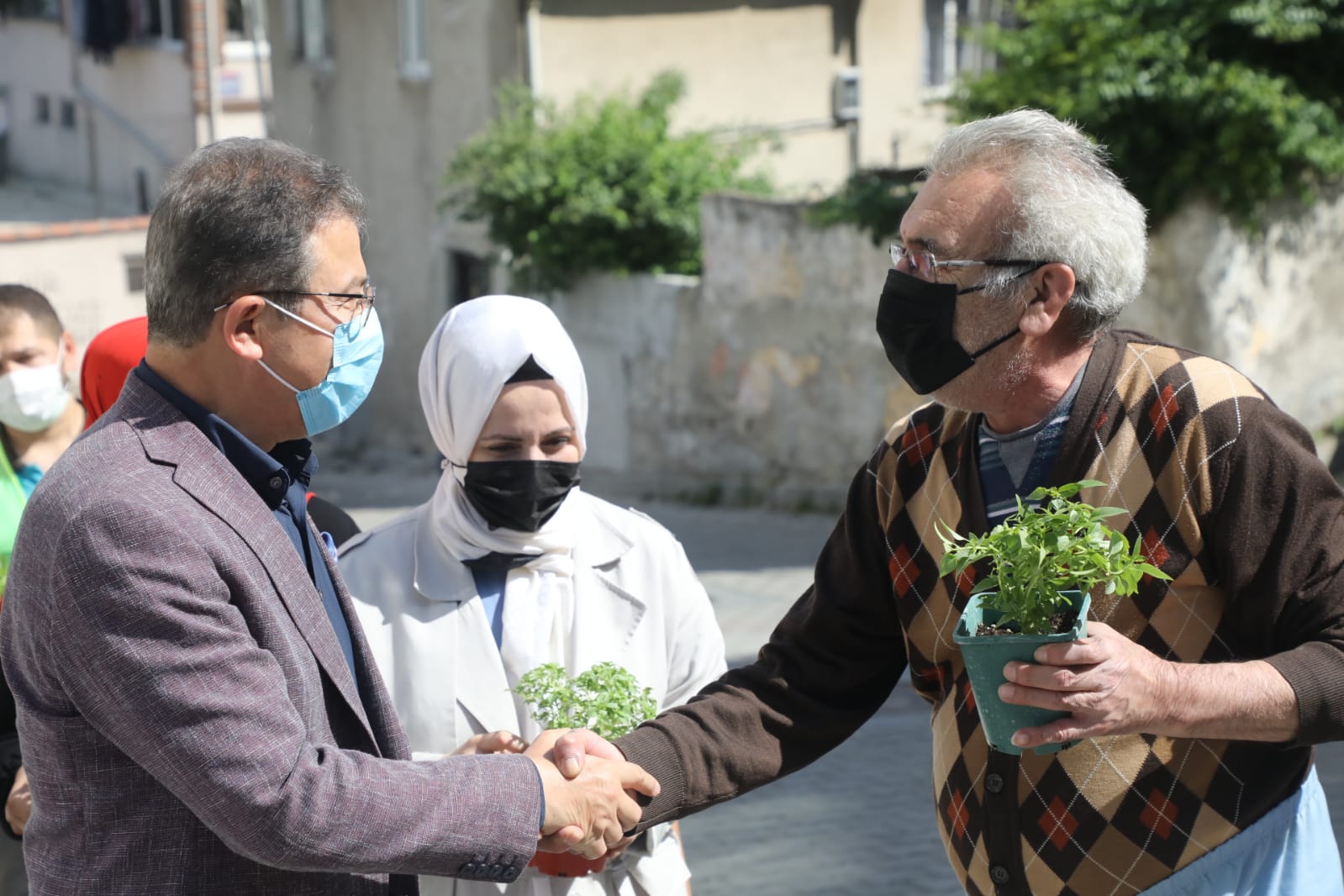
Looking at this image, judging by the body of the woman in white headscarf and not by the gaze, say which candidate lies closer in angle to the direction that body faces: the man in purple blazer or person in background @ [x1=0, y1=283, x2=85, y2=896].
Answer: the man in purple blazer

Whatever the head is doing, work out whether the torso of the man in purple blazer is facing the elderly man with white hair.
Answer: yes

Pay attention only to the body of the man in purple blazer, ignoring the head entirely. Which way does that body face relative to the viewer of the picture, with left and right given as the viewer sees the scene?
facing to the right of the viewer

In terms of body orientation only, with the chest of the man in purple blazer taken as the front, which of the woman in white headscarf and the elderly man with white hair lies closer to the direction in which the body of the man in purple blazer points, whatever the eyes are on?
the elderly man with white hair

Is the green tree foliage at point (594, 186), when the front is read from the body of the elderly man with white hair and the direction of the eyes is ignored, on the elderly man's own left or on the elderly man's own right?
on the elderly man's own right

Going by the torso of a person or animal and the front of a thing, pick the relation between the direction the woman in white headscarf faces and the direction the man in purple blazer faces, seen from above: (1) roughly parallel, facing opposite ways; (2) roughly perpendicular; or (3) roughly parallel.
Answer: roughly perpendicular

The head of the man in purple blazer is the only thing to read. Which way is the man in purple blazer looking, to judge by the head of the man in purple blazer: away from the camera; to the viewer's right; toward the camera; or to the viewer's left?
to the viewer's right

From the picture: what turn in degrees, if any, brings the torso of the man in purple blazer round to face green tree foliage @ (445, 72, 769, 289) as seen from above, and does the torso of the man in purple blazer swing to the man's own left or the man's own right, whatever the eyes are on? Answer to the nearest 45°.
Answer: approximately 90° to the man's own left

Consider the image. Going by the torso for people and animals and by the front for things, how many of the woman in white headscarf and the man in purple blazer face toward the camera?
1

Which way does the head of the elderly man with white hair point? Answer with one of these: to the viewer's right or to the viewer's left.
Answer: to the viewer's left

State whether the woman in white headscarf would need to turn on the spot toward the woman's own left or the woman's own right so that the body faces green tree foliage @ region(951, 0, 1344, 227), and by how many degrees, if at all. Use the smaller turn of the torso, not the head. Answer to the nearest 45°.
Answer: approximately 135° to the woman's own left
